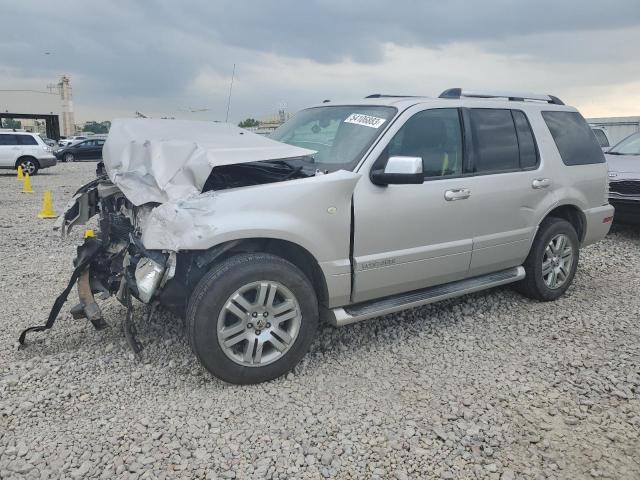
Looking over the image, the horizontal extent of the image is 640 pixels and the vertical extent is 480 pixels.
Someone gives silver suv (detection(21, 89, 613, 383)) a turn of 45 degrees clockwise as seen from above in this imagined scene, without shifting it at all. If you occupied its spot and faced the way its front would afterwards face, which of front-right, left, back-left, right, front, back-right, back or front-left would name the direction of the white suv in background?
front-right

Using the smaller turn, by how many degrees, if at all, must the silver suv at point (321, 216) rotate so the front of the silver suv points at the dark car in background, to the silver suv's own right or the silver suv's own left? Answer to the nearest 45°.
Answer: approximately 90° to the silver suv's own right

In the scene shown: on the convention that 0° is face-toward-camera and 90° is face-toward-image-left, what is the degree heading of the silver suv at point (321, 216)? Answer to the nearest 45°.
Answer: approximately 45°
